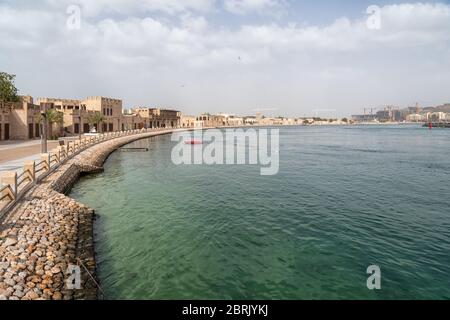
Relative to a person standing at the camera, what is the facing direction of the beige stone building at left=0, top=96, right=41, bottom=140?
facing the viewer and to the right of the viewer

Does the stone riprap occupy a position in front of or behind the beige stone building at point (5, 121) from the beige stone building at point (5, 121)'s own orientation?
in front

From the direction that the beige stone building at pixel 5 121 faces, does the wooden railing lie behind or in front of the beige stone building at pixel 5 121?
in front
